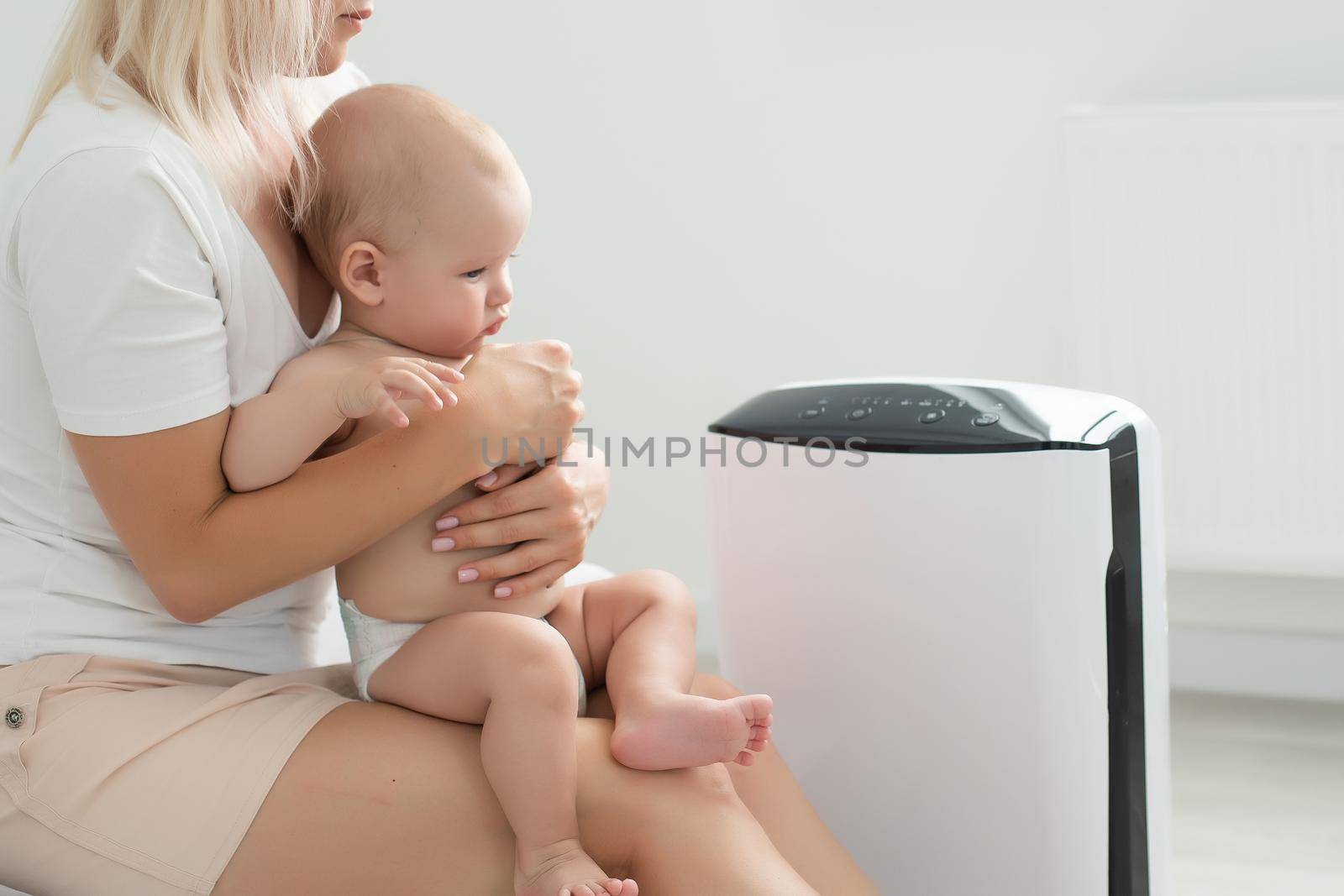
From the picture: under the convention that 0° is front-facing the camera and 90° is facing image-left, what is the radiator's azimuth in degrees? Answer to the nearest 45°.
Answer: approximately 0°

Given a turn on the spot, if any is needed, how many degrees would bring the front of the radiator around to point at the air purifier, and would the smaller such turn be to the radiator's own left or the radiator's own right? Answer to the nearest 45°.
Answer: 0° — it already faces it

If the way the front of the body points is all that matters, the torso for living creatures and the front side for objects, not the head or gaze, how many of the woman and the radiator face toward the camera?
1

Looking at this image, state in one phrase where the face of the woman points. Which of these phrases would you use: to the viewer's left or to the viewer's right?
to the viewer's right

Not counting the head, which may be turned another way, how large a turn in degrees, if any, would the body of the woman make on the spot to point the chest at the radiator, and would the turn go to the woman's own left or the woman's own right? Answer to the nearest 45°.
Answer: approximately 45° to the woman's own left

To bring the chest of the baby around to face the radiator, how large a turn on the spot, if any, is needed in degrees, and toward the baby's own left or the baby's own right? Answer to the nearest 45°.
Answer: approximately 90° to the baby's own left

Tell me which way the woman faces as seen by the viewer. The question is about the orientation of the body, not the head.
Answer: to the viewer's right

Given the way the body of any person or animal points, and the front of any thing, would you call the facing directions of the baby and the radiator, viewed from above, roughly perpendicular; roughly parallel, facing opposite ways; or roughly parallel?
roughly perpendicular

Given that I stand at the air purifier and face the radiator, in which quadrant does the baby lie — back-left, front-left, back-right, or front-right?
back-left

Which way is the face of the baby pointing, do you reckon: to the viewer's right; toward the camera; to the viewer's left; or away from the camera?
to the viewer's right

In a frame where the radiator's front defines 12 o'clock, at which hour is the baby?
The baby is roughly at 1 o'clock from the radiator.
